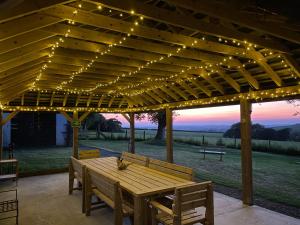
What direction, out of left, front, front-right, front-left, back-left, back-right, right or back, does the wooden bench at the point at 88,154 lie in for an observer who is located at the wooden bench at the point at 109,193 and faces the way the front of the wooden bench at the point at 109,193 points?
front-left

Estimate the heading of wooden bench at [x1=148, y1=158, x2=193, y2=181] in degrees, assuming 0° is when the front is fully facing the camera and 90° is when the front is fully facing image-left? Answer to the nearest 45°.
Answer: approximately 45°

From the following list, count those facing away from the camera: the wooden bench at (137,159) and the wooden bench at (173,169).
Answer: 0

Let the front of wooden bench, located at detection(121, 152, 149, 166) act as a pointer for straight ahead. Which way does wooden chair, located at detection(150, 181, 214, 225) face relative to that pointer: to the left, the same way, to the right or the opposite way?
to the right

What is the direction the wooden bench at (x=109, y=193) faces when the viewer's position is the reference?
facing away from the viewer and to the right of the viewer

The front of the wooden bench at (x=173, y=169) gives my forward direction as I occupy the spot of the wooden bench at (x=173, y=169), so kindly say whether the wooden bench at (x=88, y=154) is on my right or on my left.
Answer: on my right

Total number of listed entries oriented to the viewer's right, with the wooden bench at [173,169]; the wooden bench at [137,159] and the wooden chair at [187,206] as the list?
0

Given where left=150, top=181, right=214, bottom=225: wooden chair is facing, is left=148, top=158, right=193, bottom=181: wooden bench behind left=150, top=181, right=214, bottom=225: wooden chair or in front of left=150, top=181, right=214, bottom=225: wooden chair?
in front

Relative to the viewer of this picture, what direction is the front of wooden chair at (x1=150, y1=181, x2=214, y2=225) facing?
facing away from the viewer and to the left of the viewer

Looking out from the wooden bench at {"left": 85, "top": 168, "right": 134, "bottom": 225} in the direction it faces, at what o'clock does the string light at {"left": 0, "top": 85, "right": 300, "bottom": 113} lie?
The string light is roughly at 12 o'clock from the wooden bench.

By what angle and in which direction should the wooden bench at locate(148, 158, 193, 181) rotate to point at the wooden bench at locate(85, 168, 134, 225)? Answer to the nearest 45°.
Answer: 0° — it already faces it

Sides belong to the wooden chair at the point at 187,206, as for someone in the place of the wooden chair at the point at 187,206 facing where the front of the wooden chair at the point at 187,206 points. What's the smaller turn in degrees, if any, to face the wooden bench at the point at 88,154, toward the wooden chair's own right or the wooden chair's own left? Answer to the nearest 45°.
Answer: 0° — it already faces it

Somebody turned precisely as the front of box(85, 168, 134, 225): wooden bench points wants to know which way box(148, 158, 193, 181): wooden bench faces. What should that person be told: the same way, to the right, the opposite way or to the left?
the opposite way

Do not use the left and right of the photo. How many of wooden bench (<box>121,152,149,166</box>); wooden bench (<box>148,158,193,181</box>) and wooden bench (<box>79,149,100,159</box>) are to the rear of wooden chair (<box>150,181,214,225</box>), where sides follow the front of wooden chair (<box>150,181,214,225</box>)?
0
